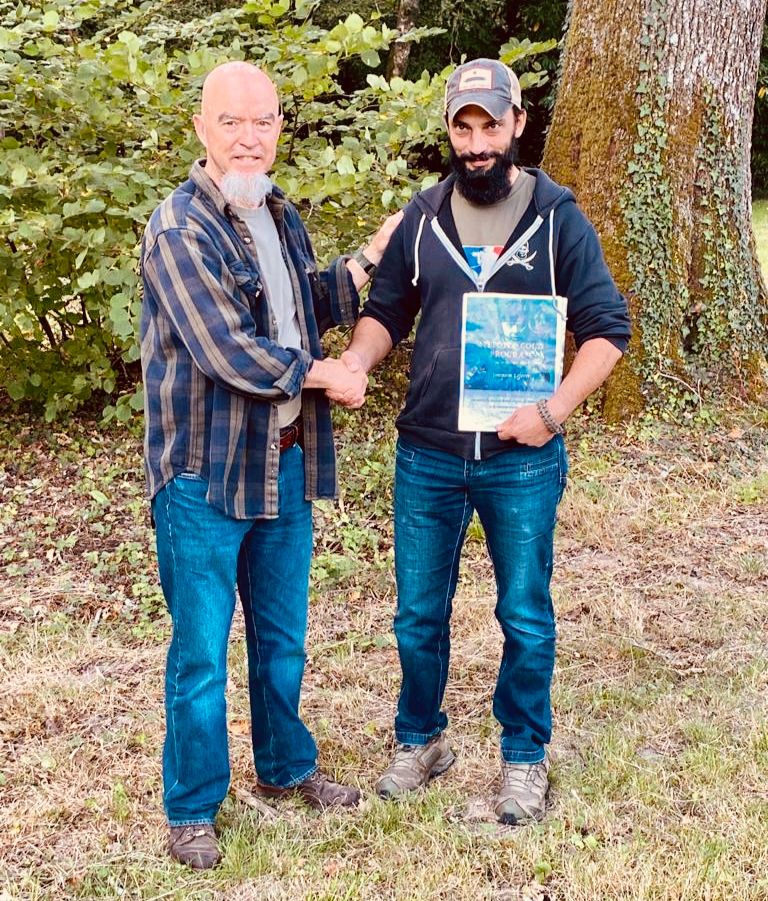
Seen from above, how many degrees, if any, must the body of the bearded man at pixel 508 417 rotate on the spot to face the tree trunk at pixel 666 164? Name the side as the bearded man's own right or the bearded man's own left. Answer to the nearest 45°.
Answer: approximately 180°

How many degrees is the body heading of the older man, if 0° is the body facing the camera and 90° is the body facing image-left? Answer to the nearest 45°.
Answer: approximately 315°

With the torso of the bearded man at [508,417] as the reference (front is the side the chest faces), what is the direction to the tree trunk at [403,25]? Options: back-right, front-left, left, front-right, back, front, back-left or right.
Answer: back

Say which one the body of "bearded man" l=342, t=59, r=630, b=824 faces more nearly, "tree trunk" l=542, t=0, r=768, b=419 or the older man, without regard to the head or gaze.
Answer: the older man

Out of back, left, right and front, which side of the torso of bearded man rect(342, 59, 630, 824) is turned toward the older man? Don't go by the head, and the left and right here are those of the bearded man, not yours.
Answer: right

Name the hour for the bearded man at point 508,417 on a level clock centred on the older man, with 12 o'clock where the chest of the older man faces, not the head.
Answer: The bearded man is roughly at 10 o'clock from the older man.

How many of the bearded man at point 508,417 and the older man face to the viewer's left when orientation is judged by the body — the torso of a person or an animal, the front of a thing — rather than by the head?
0

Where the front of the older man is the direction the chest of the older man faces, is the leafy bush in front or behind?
behind

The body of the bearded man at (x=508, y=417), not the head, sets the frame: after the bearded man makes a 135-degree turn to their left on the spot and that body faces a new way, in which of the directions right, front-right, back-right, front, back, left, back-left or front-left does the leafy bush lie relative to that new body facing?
left

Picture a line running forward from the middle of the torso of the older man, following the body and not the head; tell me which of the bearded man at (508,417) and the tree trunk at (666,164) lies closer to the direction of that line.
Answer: the bearded man

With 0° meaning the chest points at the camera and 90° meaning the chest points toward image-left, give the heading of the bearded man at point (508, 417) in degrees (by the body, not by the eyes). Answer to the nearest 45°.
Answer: approximately 0°
